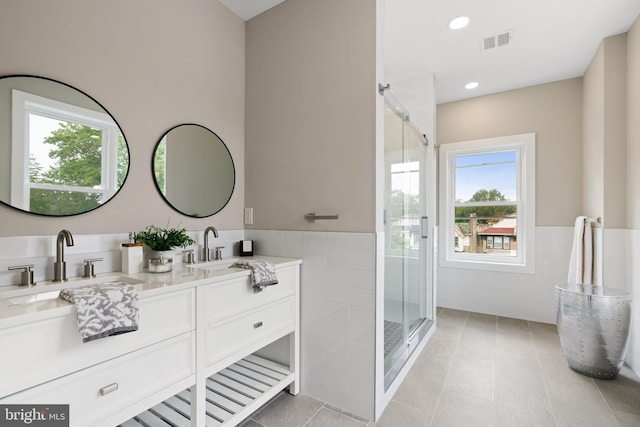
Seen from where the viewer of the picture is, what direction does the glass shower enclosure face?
facing to the right of the viewer

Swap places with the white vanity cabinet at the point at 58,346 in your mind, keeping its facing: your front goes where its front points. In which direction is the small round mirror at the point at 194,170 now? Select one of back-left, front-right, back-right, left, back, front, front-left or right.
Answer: left

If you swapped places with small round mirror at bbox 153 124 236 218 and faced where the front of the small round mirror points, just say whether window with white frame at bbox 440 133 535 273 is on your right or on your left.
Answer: on your left

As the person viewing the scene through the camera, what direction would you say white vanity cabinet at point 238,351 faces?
facing the viewer and to the right of the viewer

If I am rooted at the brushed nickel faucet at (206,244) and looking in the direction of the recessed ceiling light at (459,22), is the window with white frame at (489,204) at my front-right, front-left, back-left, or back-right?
front-left

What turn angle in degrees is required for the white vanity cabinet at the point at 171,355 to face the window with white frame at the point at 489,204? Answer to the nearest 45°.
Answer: approximately 45° to its left

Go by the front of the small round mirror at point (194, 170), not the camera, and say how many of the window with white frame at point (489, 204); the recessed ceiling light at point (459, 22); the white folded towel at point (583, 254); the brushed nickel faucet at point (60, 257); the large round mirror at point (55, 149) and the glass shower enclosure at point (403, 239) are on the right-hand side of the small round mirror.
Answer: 2

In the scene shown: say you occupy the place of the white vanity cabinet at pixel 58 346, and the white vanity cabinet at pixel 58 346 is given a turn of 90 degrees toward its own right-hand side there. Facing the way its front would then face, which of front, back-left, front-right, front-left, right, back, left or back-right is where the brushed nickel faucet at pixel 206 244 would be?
back

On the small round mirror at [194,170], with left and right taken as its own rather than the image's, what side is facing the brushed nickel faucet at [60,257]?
right

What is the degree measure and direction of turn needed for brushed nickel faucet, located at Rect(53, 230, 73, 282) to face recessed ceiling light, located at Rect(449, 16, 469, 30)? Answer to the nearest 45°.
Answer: approximately 45° to its left

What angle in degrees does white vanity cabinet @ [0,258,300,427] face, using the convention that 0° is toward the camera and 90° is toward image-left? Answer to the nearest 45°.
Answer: approximately 315°

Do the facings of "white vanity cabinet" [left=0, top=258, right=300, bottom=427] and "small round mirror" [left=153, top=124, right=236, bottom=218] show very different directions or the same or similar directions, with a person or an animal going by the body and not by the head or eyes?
same or similar directions
